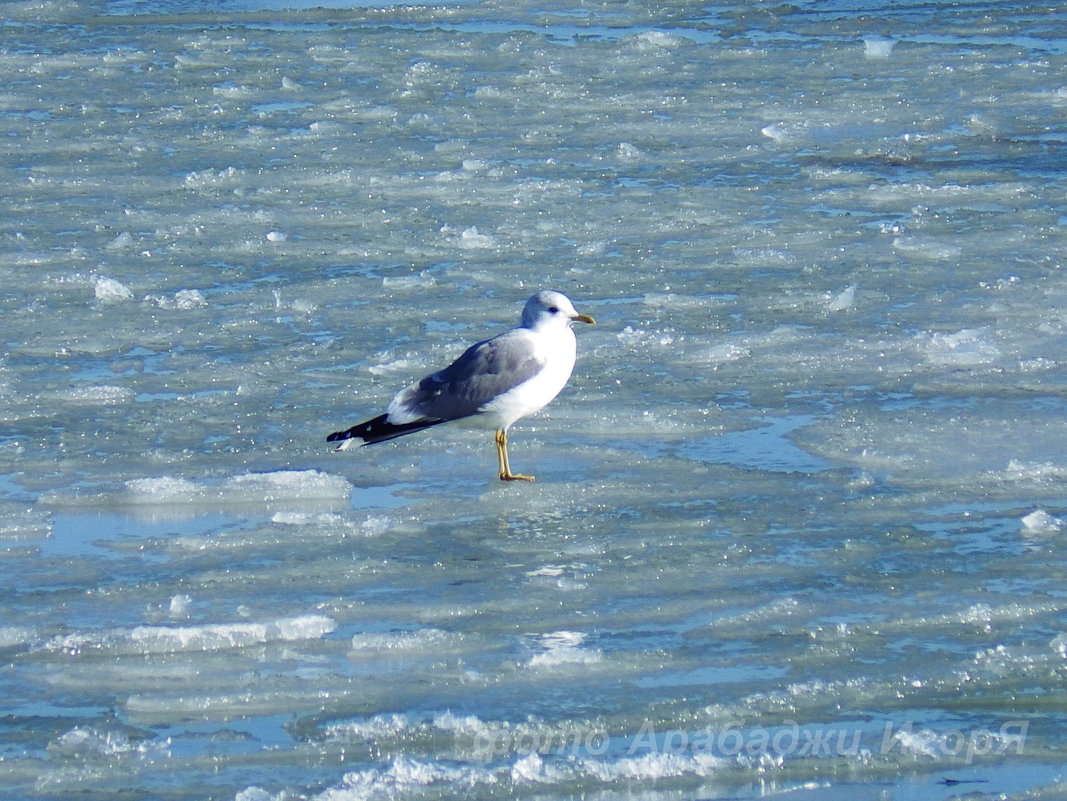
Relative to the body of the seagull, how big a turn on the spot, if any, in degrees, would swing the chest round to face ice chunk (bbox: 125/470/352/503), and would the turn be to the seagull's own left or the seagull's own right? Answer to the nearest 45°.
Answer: approximately 180°

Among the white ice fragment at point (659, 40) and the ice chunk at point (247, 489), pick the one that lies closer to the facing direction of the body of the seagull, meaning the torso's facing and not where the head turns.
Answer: the white ice fragment

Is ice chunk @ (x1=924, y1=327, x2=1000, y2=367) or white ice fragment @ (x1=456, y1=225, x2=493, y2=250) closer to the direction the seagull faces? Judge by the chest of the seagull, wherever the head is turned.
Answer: the ice chunk

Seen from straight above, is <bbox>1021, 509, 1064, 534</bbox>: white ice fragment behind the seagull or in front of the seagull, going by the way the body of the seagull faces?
in front

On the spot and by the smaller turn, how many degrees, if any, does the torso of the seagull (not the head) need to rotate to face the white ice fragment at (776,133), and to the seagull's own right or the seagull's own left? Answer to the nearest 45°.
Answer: approximately 90° to the seagull's own left

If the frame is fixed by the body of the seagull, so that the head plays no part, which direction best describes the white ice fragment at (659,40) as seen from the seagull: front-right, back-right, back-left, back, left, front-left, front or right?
left

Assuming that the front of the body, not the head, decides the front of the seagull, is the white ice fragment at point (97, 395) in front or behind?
behind

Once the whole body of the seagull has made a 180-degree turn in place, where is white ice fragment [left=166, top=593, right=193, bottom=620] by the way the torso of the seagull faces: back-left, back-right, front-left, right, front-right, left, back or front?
front-left

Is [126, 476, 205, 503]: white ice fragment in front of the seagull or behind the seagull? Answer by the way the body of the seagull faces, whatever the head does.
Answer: behind

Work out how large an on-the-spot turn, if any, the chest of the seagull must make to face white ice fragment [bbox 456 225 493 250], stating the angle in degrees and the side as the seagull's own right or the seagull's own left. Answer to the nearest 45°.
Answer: approximately 90° to the seagull's own left

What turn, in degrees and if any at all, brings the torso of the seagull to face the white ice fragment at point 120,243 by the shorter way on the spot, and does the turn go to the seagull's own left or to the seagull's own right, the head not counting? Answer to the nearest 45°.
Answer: approximately 135° to the seagull's own left

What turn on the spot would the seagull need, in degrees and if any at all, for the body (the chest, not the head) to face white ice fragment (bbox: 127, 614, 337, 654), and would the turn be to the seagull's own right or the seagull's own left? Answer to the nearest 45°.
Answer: approximately 135° to the seagull's own right

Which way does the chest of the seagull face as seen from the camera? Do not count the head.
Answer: to the viewer's right

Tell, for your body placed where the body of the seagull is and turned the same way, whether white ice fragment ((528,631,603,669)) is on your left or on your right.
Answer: on your right

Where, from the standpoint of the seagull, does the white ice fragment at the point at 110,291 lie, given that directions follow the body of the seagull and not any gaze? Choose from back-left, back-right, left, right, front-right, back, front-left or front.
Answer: back-left
